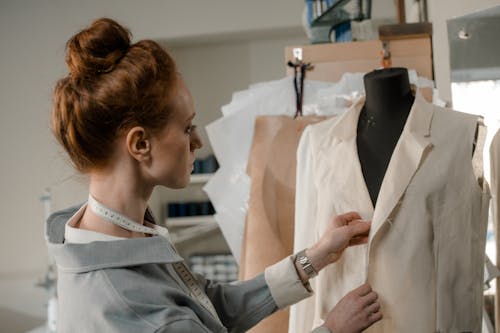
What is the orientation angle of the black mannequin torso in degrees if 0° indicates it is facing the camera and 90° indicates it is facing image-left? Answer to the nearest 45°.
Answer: approximately 45°

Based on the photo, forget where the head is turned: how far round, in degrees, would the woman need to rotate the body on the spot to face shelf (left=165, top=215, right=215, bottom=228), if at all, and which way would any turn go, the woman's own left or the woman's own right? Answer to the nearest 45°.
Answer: approximately 45° to the woman's own left

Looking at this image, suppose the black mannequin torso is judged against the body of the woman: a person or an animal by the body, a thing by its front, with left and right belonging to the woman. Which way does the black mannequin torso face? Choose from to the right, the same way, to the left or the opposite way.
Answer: the opposite way

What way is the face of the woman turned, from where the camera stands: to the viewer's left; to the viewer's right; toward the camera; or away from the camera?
to the viewer's right

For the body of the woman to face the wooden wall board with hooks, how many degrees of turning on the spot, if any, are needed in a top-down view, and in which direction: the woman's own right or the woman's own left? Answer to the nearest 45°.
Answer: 0° — they already face it

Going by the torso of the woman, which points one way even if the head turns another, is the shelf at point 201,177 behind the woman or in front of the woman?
in front

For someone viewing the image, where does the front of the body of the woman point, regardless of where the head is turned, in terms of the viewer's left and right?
facing away from the viewer and to the right of the viewer

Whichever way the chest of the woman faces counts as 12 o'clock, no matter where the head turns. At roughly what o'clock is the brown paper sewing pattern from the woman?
The brown paper sewing pattern is roughly at 11 o'clock from the woman.

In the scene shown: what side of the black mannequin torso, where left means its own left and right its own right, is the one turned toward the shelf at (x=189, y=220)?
right
